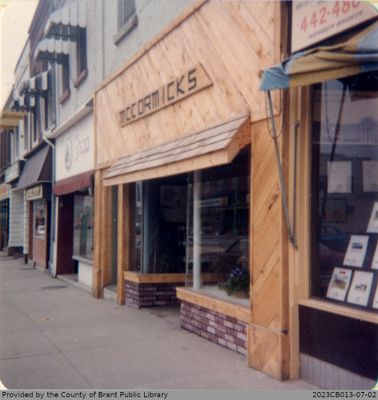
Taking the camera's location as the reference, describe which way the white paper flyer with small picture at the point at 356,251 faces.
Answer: facing the viewer and to the left of the viewer

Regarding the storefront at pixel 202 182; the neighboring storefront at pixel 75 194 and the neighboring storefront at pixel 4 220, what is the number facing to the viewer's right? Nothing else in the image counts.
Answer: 0

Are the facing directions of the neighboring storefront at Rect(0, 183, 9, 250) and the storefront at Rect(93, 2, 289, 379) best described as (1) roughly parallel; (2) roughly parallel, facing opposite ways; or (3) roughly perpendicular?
roughly parallel

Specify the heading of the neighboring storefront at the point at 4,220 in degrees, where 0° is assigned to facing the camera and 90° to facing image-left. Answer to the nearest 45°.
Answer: approximately 45°

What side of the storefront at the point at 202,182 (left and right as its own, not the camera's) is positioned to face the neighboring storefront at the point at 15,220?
right

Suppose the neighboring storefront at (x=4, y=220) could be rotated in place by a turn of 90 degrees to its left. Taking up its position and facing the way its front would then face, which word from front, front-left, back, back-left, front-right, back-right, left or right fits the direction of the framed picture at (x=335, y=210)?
front-right

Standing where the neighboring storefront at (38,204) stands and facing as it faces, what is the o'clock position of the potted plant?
The potted plant is roughly at 10 o'clock from the neighboring storefront.

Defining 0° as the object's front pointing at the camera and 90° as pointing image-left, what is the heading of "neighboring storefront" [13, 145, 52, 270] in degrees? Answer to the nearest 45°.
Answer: approximately 45°

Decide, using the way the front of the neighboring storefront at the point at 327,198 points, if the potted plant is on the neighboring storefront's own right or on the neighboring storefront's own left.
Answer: on the neighboring storefront's own right

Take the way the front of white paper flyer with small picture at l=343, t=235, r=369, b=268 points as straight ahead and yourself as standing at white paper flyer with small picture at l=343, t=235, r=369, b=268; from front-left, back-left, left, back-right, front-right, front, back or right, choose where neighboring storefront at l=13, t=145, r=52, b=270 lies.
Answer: right

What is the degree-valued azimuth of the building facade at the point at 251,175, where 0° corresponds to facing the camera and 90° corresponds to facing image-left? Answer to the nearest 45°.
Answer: approximately 45°
